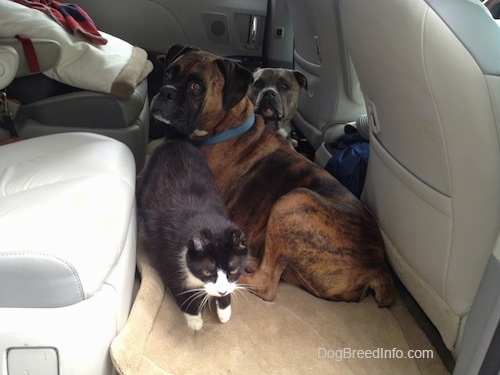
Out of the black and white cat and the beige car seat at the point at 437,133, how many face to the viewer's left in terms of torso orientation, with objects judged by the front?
0

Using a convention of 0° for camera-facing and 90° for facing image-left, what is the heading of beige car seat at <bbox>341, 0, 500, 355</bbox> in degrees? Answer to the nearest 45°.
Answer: approximately 225°

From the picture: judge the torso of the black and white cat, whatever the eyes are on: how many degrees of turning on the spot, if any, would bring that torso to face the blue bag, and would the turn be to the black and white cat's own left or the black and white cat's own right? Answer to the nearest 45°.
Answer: approximately 90° to the black and white cat's own left

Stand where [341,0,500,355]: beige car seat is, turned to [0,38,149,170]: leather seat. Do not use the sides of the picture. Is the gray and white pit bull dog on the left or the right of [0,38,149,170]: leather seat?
right

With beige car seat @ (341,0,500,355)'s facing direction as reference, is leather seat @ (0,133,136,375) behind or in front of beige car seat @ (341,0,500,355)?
behind

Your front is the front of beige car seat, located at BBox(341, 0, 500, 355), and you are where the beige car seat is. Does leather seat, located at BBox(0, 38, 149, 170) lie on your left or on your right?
on your left

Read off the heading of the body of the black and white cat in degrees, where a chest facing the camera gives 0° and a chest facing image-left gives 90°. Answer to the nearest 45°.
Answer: approximately 315°
